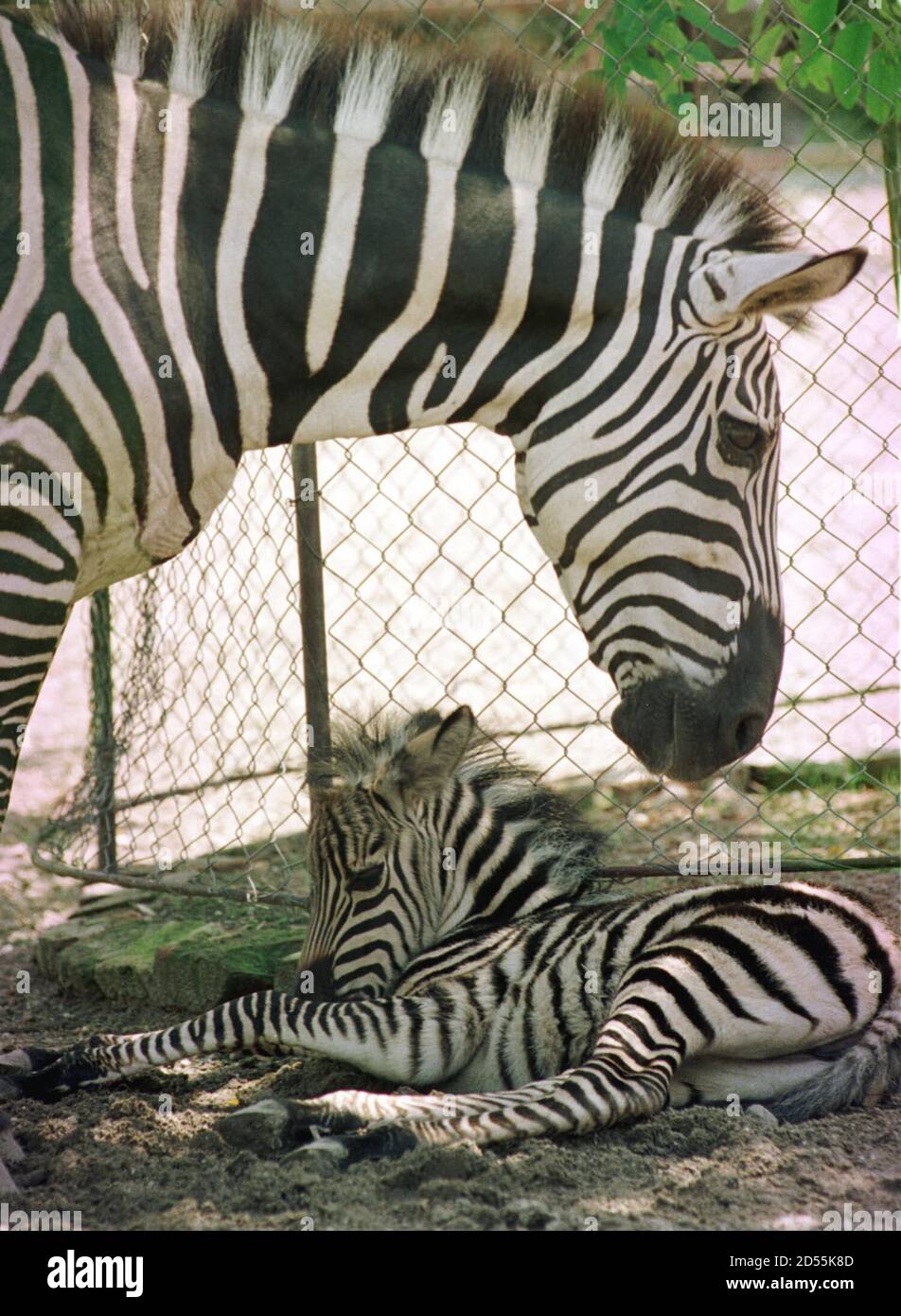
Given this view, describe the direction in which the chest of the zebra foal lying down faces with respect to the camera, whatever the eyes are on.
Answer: to the viewer's left

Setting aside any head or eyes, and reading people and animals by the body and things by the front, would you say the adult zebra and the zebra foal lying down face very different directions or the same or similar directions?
very different directions

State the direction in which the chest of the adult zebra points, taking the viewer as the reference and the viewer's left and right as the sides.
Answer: facing to the right of the viewer

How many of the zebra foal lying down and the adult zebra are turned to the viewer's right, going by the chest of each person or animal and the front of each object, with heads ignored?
1

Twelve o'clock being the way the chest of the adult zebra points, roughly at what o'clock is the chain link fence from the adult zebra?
The chain link fence is roughly at 9 o'clock from the adult zebra.
